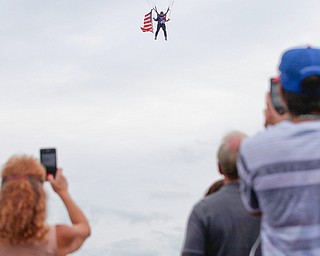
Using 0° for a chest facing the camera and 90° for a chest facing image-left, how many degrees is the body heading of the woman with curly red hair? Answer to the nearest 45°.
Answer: approximately 180°

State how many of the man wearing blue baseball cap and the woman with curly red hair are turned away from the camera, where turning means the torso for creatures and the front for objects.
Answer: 2

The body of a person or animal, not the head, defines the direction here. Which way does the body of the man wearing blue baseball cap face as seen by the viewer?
away from the camera

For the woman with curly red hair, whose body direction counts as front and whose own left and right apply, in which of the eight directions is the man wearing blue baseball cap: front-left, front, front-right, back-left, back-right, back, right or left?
back-right

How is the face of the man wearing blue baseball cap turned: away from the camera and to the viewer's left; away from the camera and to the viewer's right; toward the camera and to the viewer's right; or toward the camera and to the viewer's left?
away from the camera and to the viewer's left

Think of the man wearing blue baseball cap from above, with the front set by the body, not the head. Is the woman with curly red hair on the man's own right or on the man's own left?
on the man's own left
